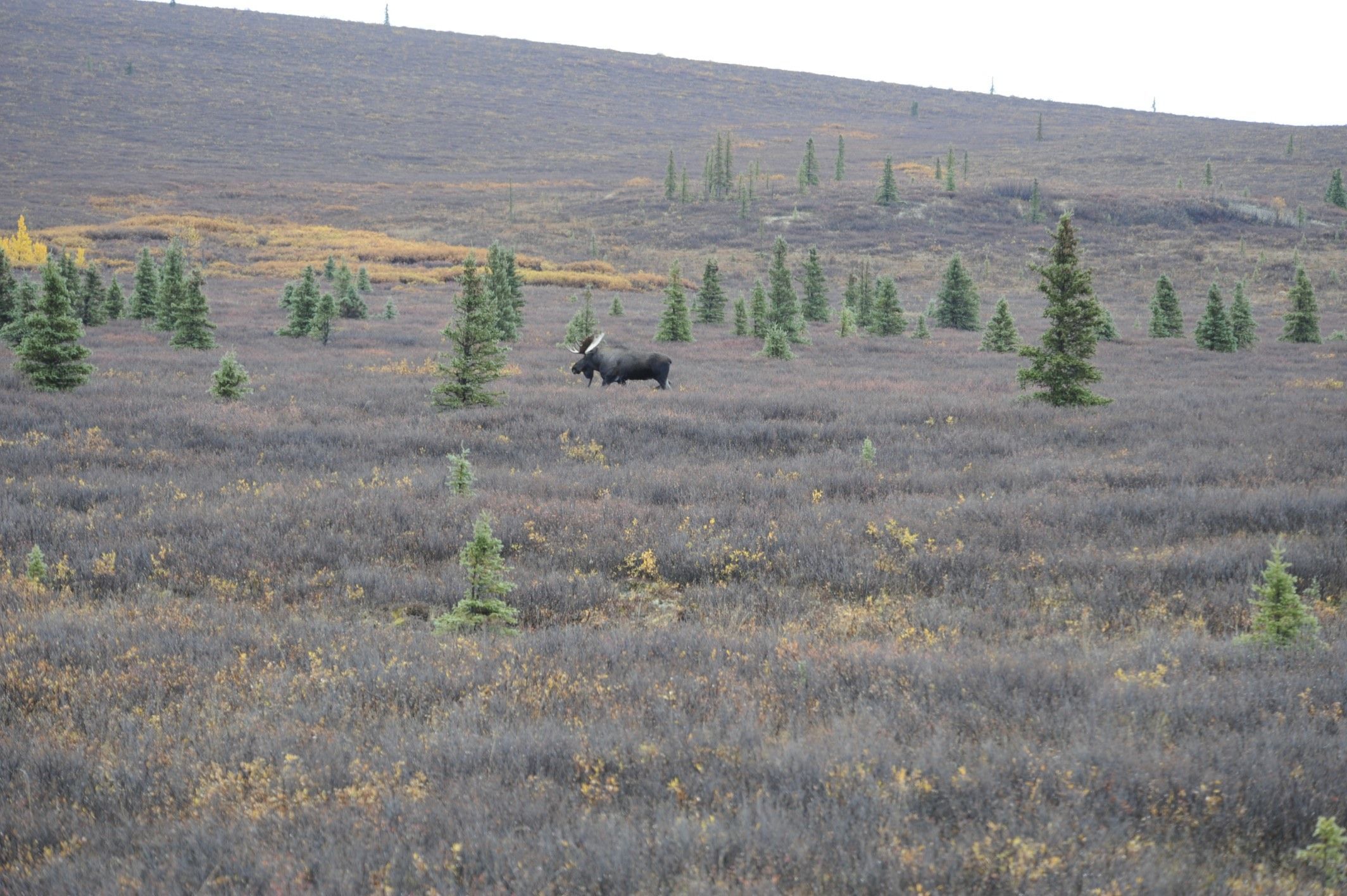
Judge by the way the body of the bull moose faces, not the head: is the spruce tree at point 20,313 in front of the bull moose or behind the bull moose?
in front

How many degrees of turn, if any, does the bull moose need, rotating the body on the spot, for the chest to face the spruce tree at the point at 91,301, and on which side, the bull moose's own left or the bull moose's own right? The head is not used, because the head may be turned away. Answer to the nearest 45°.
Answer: approximately 45° to the bull moose's own right

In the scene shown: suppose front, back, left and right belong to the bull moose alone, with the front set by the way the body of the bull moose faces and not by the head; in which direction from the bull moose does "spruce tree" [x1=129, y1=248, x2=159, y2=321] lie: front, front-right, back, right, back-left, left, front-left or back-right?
front-right

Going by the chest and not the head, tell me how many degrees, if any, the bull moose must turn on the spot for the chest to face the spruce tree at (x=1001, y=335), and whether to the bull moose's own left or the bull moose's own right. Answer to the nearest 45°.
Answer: approximately 135° to the bull moose's own right

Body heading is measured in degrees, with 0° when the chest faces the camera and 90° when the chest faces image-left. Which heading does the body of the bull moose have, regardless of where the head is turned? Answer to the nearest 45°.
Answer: approximately 90°

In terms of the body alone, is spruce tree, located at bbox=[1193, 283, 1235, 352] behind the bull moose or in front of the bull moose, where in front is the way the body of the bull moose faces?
behind

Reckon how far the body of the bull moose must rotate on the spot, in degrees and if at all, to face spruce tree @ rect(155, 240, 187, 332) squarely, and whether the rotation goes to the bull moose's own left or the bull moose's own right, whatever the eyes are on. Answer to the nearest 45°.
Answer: approximately 45° to the bull moose's own right

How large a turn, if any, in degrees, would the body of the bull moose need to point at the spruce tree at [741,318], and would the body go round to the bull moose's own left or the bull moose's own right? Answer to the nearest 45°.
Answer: approximately 90° to the bull moose's own right
